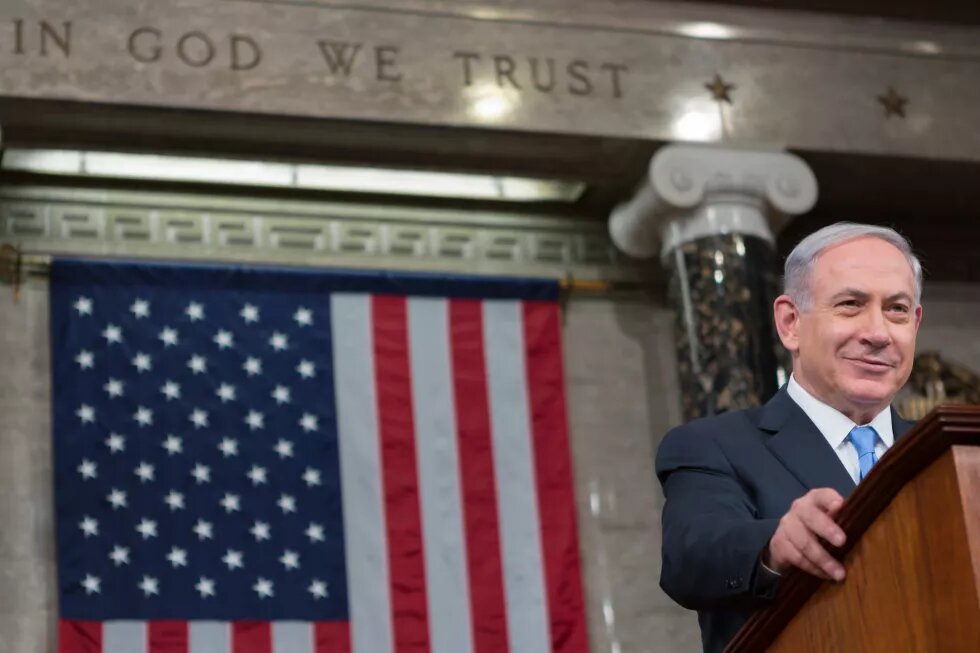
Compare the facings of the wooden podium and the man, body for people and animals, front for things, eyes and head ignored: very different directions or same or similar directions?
same or similar directions

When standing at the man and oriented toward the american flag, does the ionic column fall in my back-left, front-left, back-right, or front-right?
front-right

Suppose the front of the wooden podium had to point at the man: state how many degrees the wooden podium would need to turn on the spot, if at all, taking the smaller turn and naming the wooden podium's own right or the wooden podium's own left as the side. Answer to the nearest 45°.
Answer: approximately 135° to the wooden podium's own left
